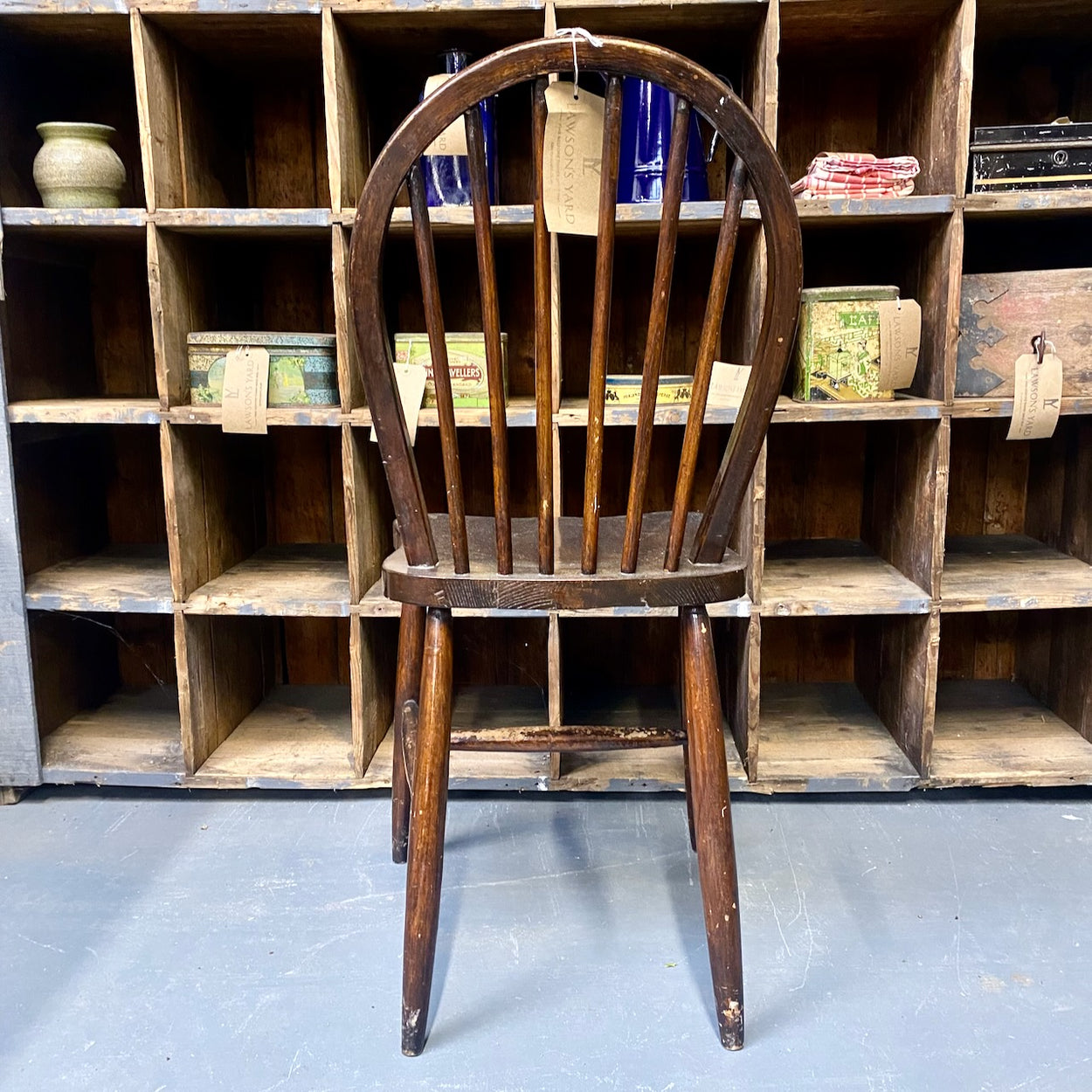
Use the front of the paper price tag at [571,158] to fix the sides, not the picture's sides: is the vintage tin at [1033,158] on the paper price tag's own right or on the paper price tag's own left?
on the paper price tag's own left

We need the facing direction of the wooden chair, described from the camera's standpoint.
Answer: facing away from the viewer

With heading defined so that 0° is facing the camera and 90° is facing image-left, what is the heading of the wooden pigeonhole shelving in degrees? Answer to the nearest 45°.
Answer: approximately 0°

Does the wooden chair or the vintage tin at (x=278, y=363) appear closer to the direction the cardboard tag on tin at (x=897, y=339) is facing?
the wooden chair

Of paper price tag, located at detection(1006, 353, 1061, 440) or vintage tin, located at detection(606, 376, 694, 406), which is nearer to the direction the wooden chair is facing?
the vintage tin

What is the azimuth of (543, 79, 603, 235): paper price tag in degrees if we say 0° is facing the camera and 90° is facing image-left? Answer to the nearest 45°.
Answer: approximately 0°

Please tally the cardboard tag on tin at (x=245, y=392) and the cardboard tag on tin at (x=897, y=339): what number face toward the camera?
2
